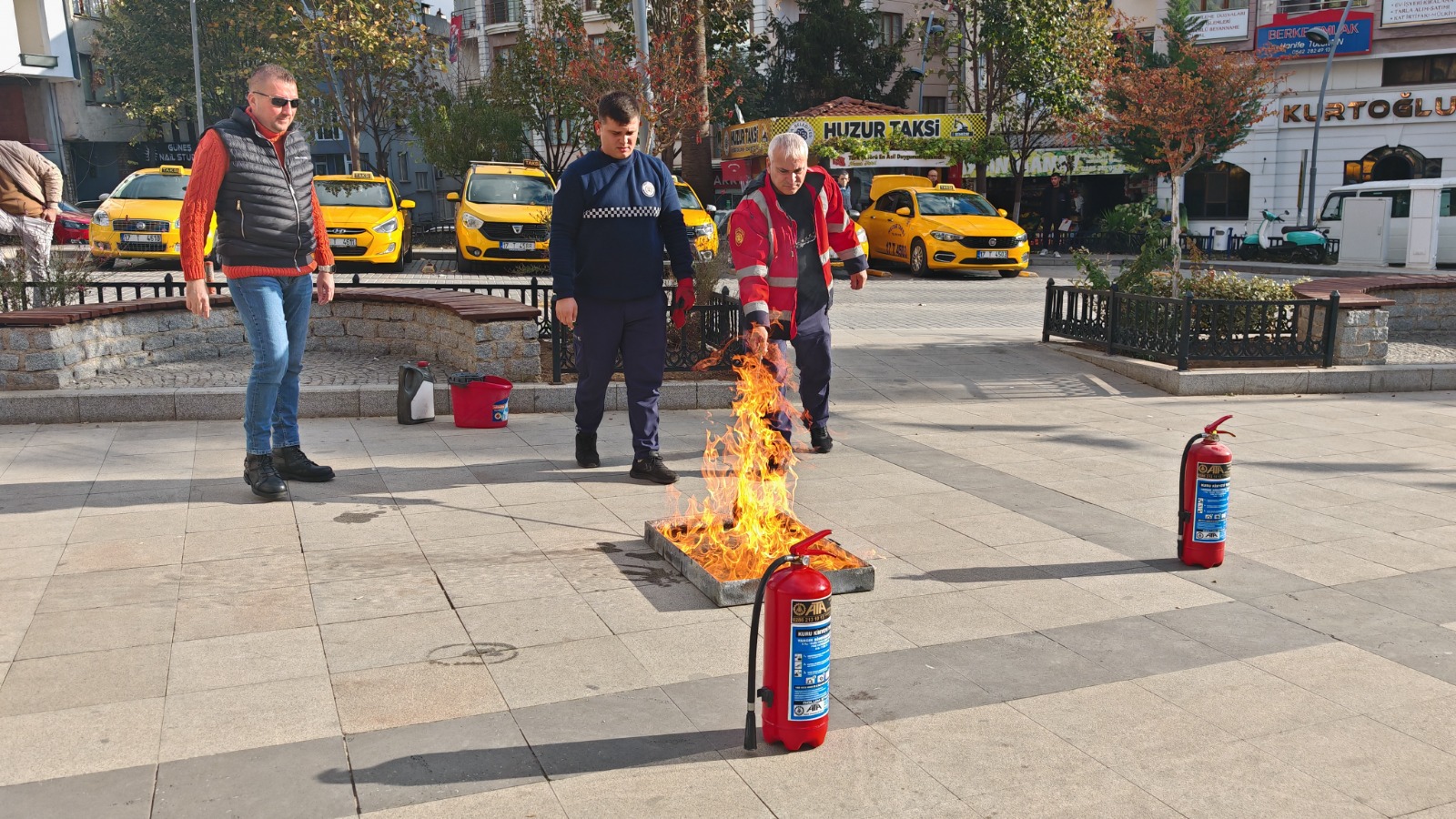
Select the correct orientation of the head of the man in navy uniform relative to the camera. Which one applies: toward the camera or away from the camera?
toward the camera

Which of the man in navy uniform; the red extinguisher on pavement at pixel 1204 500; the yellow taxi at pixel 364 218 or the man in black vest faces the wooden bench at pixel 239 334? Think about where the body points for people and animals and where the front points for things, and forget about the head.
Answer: the yellow taxi

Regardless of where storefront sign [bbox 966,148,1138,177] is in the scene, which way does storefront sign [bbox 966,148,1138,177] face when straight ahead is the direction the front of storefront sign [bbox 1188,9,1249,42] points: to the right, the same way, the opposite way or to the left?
the same way

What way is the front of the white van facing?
to the viewer's left

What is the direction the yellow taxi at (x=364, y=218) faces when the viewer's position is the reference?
facing the viewer

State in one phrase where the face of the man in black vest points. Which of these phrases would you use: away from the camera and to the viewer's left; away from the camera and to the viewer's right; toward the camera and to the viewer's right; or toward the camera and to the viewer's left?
toward the camera and to the viewer's right

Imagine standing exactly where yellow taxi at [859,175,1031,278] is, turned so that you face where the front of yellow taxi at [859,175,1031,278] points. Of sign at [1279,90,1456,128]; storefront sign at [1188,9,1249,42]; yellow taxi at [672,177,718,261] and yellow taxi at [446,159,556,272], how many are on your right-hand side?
2

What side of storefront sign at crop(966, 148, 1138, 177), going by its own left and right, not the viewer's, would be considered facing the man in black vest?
front

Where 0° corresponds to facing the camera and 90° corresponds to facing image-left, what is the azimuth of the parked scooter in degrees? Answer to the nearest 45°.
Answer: approximately 90°

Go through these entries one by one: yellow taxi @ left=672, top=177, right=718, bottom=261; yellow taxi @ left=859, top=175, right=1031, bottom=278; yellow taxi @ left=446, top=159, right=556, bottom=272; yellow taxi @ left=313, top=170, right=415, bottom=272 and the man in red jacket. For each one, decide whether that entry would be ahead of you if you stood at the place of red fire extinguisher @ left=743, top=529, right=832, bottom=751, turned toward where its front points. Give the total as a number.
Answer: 0

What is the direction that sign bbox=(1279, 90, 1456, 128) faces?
toward the camera

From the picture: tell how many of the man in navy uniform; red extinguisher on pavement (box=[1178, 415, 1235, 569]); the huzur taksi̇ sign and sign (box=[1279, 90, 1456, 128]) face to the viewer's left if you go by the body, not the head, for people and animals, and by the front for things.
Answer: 0

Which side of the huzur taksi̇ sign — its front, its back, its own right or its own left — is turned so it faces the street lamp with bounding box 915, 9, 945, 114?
back

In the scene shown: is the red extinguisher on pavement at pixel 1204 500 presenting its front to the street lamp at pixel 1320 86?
no

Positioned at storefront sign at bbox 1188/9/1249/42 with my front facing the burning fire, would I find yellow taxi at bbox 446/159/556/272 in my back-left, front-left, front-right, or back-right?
front-right

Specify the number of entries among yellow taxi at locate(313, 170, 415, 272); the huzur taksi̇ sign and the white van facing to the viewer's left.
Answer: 1

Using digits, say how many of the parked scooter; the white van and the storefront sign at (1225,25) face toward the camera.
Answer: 1

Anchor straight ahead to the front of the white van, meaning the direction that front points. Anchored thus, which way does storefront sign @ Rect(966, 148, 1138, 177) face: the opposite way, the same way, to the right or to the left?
to the left

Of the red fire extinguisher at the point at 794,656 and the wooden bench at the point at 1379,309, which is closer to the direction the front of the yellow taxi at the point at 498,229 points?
the red fire extinguisher
